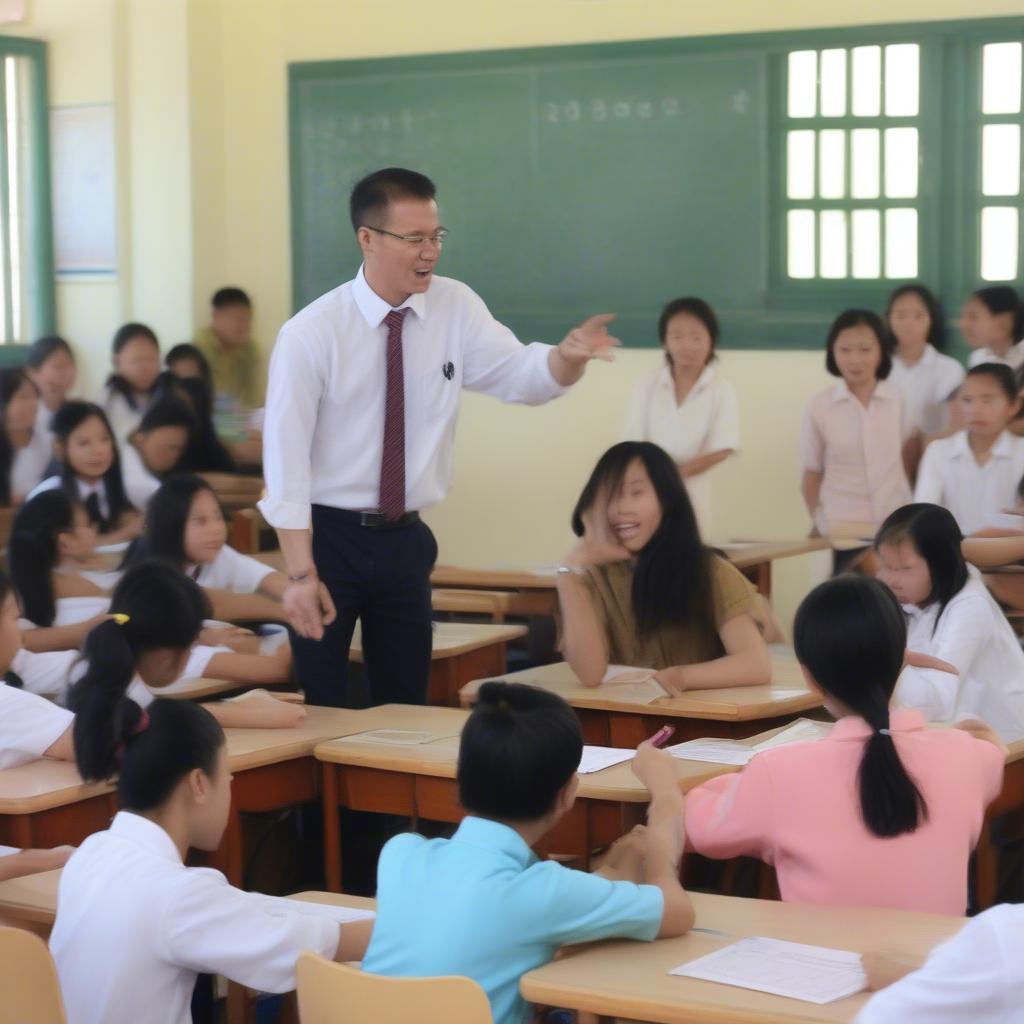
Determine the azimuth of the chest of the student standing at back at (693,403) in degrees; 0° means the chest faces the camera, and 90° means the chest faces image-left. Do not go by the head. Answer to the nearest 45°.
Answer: approximately 0°

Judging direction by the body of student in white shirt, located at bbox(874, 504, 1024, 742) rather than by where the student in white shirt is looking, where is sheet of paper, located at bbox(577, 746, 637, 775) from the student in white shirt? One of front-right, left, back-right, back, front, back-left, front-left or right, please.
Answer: front

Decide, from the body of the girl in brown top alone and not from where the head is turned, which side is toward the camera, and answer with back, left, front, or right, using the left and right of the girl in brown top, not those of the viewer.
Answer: front

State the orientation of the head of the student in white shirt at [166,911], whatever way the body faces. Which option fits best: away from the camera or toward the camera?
away from the camera

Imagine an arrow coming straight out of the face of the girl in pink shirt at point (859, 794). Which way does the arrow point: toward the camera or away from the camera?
away from the camera

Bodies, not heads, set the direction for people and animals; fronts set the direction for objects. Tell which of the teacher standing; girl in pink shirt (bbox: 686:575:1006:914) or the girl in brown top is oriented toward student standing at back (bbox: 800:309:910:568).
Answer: the girl in pink shirt

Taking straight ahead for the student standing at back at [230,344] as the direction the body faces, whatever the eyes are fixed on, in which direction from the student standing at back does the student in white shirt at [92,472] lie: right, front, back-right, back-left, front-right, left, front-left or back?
front

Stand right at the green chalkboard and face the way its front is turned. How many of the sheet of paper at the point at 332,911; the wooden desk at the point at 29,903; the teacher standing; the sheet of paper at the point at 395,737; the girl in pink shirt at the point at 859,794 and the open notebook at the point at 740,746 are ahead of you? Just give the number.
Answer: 6

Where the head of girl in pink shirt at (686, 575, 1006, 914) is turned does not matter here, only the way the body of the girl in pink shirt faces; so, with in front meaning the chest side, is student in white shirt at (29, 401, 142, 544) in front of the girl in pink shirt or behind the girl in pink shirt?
in front

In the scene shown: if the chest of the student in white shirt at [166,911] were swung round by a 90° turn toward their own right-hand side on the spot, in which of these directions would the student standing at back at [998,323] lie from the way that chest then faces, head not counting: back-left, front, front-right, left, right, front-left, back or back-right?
left

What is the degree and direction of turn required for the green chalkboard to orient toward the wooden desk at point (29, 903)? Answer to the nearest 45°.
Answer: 0° — it already faces it

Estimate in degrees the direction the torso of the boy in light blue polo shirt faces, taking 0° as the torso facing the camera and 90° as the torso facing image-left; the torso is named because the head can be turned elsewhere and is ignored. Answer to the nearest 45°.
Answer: approximately 225°

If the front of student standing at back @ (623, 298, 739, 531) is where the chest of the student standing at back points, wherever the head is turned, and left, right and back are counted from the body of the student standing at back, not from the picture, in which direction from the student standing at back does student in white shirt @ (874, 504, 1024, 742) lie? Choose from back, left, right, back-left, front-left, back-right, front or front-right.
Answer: front

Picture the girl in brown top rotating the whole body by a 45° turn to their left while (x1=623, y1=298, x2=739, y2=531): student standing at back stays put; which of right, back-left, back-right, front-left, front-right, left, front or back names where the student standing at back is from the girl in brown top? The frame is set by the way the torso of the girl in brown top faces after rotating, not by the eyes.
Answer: back-left

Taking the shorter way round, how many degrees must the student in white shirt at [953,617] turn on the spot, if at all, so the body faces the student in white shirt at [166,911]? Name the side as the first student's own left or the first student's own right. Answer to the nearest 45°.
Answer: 0° — they already face them

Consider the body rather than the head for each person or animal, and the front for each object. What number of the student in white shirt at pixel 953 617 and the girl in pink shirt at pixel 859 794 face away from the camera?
1
